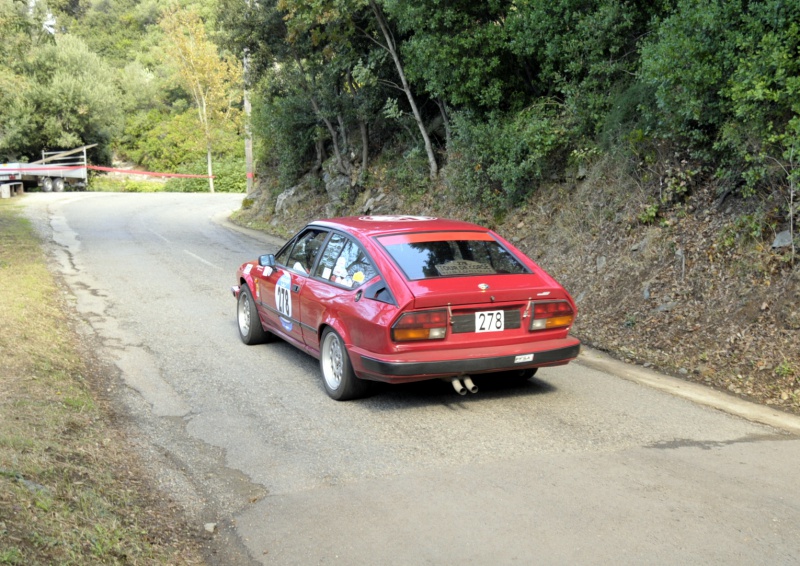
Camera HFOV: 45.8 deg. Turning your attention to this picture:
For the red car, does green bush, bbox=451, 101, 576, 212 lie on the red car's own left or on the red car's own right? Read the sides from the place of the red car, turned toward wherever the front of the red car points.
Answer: on the red car's own right

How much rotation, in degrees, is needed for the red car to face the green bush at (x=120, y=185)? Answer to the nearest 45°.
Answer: approximately 45° to its right

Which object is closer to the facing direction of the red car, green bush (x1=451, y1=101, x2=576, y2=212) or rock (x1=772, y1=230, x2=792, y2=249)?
the green bush

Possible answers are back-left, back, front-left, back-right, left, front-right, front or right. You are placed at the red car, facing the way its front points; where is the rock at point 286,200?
front-right

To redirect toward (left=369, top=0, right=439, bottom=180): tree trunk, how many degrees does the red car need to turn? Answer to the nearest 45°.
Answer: approximately 45° to its right

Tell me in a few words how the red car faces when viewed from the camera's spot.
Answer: facing away from the viewer and to the left of the viewer

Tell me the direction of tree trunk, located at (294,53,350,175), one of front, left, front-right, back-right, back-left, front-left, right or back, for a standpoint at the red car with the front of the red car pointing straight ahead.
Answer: front-right

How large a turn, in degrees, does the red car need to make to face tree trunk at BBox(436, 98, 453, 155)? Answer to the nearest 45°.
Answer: approximately 45° to its right
